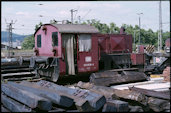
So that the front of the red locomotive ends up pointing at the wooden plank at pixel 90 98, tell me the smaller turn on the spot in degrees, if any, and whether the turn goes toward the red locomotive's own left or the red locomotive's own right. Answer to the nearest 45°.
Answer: approximately 135° to the red locomotive's own right

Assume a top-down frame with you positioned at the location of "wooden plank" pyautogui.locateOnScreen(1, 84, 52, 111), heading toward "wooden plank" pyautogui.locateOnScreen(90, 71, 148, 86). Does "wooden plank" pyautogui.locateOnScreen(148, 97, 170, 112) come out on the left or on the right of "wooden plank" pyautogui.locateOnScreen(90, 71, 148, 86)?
right

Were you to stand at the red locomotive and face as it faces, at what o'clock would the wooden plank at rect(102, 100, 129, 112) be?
The wooden plank is roughly at 4 o'clock from the red locomotive.

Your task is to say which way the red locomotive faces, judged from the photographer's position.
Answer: facing away from the viewer and to the right of the viewer

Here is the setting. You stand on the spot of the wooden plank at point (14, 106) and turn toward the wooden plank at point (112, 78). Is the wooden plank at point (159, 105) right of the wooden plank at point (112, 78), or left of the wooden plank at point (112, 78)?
right

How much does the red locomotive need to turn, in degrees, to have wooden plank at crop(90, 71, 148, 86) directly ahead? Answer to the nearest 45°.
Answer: approximately 45° to its right

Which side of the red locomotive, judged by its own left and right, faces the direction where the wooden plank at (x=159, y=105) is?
right
